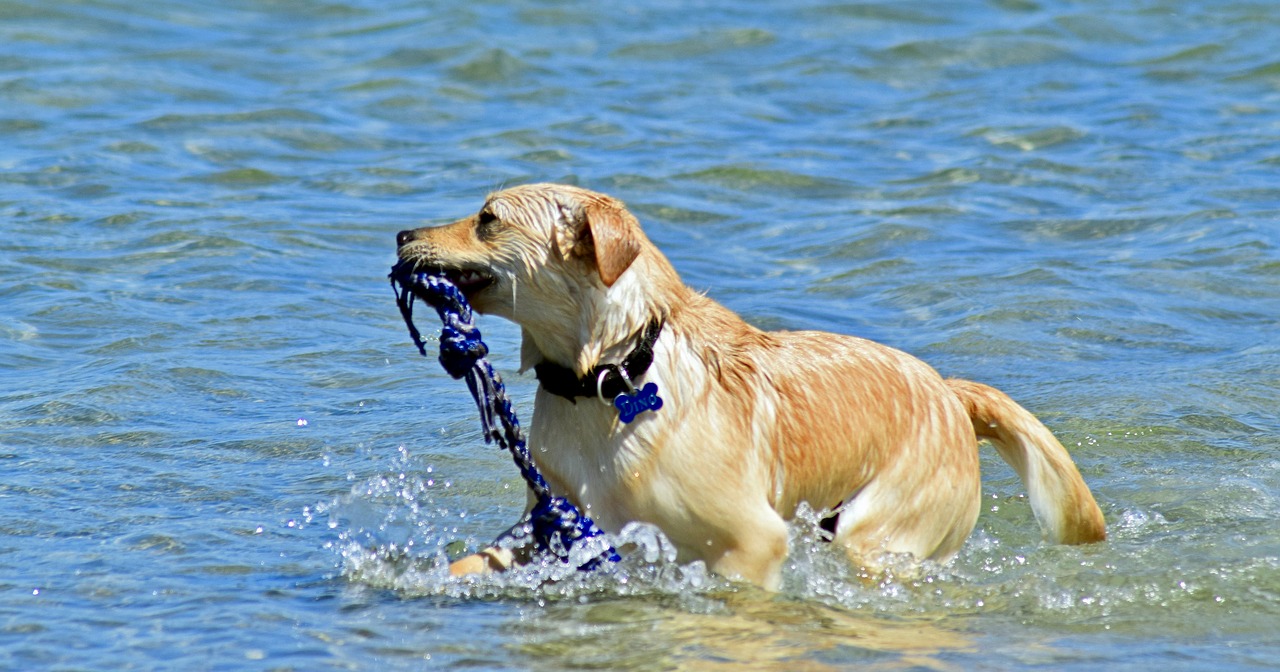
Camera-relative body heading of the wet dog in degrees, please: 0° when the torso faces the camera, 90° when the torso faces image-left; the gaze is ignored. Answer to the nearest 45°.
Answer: approximately 90°
